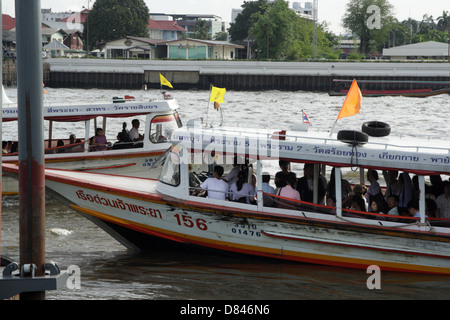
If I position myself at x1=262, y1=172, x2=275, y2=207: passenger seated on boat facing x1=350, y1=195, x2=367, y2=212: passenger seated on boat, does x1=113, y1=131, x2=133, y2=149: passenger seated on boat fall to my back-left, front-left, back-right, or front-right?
back-left

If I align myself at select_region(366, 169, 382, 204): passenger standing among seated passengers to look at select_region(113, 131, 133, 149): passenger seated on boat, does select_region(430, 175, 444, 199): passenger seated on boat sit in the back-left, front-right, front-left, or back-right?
back-right

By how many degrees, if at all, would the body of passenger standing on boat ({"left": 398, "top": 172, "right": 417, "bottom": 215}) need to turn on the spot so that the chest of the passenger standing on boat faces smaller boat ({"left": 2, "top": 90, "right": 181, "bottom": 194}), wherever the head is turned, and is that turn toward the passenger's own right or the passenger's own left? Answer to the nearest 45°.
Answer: approximately 45° to the passenger's own right

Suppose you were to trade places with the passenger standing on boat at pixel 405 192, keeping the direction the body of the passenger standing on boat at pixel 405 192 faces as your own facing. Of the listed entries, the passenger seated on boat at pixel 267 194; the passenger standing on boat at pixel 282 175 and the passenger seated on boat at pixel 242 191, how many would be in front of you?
3

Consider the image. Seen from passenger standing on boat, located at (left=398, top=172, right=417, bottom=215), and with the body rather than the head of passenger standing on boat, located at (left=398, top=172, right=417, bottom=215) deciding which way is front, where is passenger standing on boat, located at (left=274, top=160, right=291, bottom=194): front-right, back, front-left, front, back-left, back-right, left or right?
front

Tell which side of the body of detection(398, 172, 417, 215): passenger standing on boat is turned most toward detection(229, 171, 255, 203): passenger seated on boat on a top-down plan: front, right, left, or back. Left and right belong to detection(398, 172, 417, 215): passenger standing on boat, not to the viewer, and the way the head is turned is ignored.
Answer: front

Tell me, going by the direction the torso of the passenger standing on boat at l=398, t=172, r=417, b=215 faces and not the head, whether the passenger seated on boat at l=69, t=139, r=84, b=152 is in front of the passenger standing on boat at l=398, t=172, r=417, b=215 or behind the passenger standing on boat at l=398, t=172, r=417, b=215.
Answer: in front

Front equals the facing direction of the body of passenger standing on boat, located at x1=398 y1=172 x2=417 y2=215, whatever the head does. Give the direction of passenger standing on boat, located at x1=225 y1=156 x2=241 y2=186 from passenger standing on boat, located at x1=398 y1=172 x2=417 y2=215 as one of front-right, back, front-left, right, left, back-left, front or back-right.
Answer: front

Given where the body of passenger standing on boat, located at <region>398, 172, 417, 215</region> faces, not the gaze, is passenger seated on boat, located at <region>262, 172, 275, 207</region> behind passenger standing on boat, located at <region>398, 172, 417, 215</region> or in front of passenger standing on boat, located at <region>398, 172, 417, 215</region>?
in front

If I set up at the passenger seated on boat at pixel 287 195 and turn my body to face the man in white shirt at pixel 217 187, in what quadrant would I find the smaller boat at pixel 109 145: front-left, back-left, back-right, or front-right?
front-right

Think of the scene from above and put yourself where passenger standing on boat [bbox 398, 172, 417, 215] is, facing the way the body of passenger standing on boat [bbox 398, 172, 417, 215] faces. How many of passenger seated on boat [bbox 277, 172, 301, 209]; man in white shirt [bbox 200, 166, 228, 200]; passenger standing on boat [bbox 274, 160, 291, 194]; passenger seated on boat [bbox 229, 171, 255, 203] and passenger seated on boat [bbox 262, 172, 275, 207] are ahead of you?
5

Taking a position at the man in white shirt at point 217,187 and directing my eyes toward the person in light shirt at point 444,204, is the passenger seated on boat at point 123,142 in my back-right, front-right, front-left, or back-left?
back-left

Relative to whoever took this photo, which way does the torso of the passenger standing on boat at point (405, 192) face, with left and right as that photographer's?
facing to the left of the viewer
